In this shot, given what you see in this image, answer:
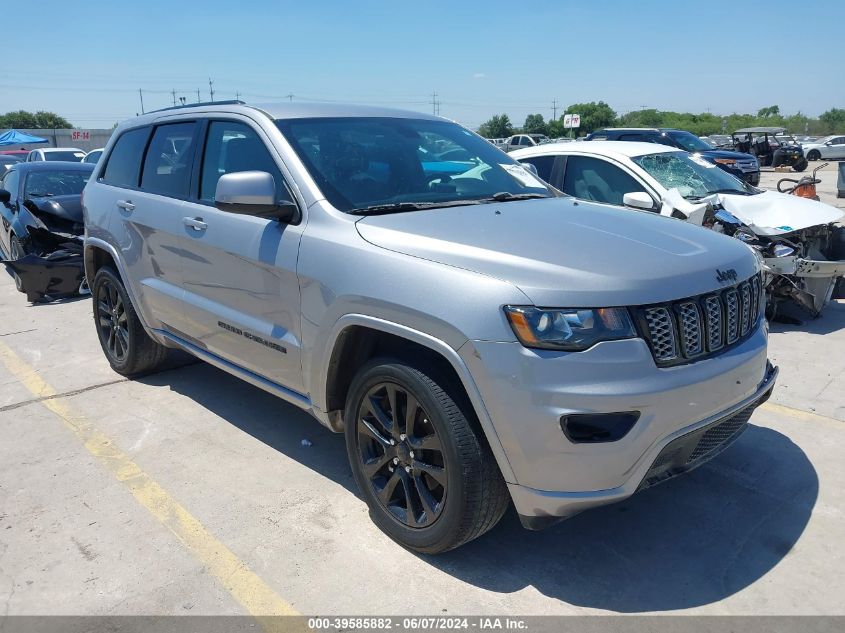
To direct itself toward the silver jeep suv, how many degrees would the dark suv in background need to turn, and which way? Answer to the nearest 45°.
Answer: approximately 45° to its right

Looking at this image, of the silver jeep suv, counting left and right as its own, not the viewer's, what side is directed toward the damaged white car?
left

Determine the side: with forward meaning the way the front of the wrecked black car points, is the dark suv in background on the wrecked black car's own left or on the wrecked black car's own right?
on the wrecked black car's own left

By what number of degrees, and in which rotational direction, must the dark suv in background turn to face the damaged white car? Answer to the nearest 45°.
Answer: approximately 45° to its right

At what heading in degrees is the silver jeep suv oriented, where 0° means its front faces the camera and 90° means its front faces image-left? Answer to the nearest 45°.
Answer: approximately 315°

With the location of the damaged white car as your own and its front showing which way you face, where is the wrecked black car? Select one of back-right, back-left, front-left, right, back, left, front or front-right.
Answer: back-right

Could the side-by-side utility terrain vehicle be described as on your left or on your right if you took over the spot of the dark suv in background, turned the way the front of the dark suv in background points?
on your left
